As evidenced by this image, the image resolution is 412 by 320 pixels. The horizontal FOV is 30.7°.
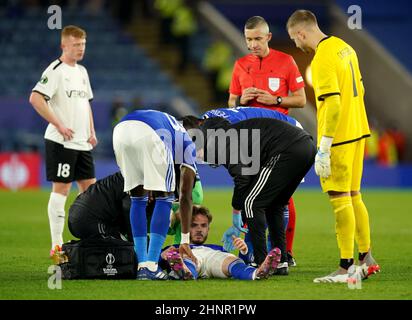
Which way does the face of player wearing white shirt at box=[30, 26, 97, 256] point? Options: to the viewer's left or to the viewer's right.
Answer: to the viewer's right

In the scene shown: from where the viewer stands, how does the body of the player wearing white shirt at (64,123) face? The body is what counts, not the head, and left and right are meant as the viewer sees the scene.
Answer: facing the viewer and to the right of the viewer
